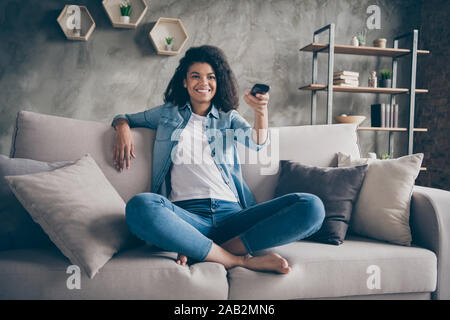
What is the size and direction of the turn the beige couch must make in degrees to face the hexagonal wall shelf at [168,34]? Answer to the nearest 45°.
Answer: approximately 180°

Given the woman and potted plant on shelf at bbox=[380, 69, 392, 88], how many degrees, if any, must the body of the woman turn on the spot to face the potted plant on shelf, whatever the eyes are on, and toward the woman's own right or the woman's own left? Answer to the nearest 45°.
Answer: approximately 135° to the woman's own left

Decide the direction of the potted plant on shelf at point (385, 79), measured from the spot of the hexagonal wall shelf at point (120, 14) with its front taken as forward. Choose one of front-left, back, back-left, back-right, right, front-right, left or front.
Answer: left
